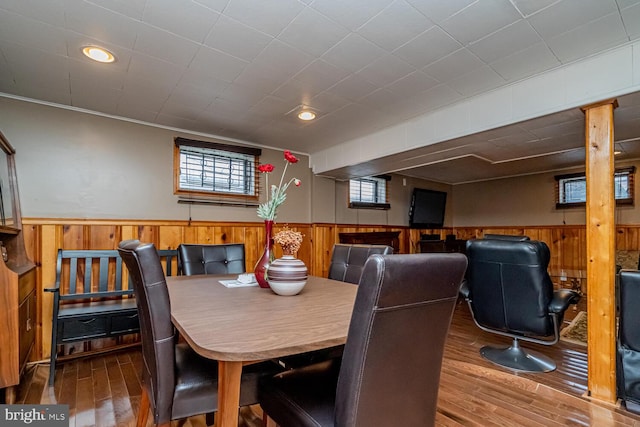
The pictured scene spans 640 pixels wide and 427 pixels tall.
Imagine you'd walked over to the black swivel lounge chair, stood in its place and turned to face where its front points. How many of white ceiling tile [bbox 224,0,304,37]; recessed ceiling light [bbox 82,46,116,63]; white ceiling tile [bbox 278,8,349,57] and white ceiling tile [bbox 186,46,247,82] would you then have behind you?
4

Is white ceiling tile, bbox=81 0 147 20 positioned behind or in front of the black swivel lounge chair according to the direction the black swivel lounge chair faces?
behind

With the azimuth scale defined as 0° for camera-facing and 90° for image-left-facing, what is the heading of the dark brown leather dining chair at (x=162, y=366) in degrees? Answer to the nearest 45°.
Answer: approximately 270°

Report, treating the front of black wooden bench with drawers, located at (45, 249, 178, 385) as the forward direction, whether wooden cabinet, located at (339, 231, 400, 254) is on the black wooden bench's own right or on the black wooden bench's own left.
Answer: on the black wooden bench's own left

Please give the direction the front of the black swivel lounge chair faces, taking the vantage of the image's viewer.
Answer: facing away from the viewer and to the right of the viewer

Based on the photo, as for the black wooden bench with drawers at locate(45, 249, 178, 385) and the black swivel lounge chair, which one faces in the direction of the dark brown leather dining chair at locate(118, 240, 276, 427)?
the black wooden bench with drawers

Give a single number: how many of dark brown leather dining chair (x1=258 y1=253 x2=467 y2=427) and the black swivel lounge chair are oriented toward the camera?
0

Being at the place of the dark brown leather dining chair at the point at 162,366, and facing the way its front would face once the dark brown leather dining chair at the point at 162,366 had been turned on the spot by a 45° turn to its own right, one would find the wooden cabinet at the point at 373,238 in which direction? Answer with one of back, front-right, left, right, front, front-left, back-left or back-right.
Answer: left

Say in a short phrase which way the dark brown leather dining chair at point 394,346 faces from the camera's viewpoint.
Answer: facing away from the viewer and to the left of the viewer

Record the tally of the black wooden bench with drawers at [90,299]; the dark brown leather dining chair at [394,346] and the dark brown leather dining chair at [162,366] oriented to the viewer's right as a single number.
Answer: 1
